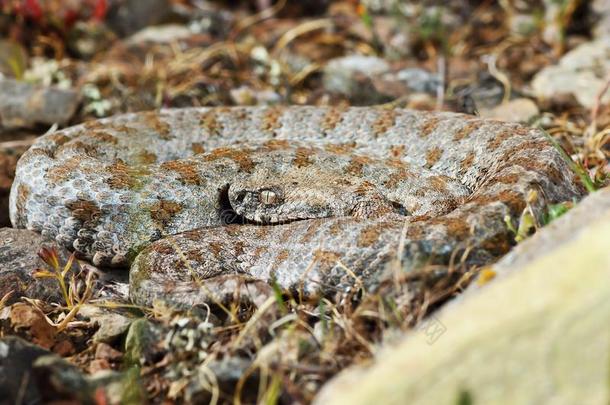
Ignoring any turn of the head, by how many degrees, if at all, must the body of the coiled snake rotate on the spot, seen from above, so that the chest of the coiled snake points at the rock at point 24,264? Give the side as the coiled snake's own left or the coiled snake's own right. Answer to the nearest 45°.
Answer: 0° — it already faces it

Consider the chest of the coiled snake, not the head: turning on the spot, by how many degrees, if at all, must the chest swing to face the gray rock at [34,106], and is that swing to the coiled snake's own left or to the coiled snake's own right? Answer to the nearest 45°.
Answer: approximately 45° to the coiled snake's own right

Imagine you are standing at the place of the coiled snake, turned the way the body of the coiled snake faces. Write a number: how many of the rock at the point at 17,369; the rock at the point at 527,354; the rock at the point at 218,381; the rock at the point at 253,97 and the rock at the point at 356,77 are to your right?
2

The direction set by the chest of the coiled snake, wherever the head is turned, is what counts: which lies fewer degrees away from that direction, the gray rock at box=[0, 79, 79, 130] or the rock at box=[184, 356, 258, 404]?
the gray rock

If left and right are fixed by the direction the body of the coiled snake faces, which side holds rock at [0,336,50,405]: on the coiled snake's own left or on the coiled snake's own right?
on the coiled snake's own left

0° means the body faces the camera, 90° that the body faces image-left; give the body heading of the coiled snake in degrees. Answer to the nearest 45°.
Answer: approximately 90°

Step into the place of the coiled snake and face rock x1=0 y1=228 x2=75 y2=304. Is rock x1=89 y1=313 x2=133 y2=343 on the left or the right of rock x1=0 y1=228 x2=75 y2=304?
left

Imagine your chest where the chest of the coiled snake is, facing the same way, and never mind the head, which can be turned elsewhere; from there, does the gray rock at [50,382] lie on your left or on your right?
on your left

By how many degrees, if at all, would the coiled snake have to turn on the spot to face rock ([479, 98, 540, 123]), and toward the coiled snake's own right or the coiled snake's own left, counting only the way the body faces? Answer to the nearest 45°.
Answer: approximately 135° to the coiled snake's own right

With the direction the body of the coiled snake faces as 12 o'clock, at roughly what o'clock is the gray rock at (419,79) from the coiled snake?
The gray rock is roughly at 4 o'clock from the coiled snake.
